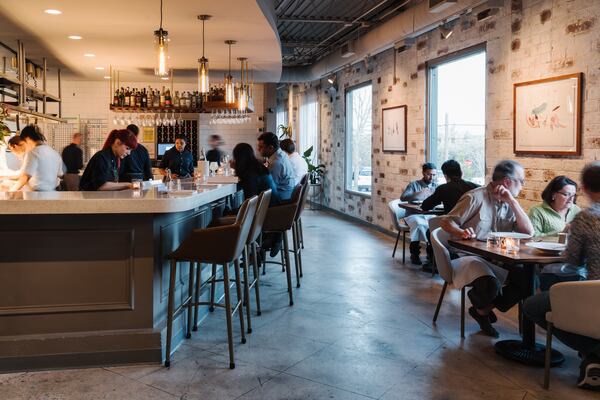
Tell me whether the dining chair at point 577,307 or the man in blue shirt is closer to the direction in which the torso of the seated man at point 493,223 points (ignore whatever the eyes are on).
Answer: the dining chair

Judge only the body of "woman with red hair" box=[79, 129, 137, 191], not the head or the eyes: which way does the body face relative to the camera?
to the viewer's right

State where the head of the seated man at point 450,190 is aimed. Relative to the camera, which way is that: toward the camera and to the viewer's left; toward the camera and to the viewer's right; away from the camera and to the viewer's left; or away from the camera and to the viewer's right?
away from the camera and to the viewer's left

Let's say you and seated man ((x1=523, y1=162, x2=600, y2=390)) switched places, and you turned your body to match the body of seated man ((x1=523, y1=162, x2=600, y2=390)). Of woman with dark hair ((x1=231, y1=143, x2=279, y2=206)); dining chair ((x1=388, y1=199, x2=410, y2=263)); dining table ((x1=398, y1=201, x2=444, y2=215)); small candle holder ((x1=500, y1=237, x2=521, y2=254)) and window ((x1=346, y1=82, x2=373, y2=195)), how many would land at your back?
0

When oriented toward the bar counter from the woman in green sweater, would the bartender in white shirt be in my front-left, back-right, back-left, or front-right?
front-right

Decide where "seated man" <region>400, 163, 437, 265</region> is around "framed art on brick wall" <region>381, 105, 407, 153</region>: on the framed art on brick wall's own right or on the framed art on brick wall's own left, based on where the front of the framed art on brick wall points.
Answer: on the framed art on brick wall's own left

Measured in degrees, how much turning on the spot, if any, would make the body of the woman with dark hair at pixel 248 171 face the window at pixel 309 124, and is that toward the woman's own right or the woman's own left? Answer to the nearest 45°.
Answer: approximately 45° to the woman's own right

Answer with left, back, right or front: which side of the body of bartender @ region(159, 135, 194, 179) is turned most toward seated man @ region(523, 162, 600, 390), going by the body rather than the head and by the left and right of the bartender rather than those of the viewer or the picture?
front

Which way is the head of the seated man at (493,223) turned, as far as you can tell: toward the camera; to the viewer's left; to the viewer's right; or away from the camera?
to the viewer's right

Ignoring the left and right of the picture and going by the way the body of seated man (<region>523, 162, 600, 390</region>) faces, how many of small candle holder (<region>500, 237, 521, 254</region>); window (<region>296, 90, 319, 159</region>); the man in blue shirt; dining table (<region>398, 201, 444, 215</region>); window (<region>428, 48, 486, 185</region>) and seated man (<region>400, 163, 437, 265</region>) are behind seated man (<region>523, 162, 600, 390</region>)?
0

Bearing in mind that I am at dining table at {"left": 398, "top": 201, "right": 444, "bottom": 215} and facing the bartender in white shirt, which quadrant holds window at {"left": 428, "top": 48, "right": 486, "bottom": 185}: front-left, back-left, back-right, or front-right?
back-right

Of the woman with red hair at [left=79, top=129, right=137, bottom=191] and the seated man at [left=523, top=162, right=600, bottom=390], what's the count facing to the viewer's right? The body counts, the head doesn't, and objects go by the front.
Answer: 1

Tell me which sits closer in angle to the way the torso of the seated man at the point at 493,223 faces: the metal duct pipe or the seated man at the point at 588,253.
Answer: the seated man

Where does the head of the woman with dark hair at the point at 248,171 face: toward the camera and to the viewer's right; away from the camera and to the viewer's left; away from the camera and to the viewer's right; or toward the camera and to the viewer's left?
away from the camera and to the viewer's left

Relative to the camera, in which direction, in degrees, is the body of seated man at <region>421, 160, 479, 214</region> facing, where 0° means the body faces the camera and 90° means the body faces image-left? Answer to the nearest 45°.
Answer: approximately 135°
